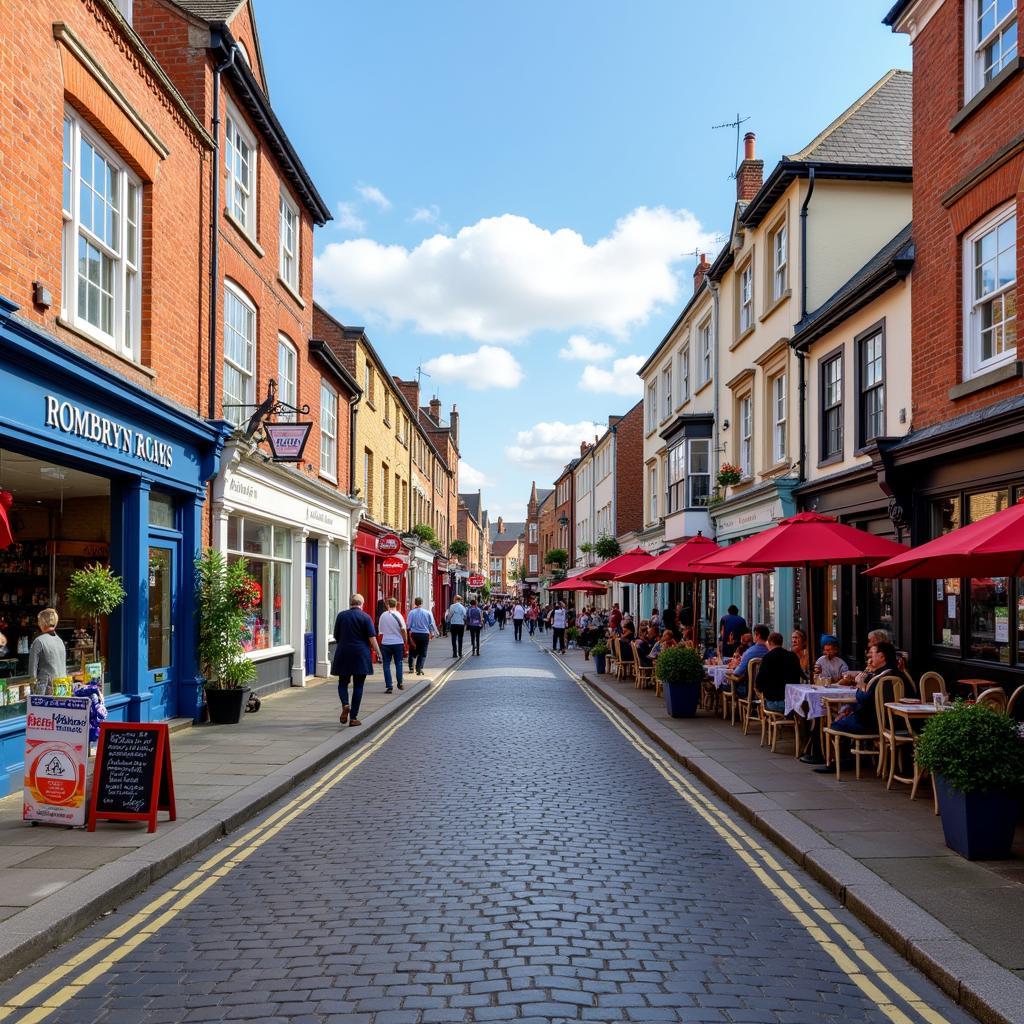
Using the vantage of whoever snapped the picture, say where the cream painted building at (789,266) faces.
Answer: facing to the left of the viewer

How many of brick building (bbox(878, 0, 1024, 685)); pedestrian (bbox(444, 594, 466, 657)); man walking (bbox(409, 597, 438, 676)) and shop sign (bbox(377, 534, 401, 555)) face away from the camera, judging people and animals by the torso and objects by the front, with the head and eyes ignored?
2

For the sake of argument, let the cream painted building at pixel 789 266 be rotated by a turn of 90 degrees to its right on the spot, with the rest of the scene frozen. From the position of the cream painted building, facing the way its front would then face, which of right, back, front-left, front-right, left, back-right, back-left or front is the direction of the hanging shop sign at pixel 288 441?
back-left

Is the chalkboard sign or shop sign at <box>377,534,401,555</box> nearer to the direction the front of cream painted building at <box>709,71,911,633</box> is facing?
the shop sign

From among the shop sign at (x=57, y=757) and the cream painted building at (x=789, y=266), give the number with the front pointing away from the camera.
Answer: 0

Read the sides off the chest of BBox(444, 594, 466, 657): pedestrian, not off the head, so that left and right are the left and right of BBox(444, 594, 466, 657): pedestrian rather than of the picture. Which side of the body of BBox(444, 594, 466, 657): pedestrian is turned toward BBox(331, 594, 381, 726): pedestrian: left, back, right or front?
back

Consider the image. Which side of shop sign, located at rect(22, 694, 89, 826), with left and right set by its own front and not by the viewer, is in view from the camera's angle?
front

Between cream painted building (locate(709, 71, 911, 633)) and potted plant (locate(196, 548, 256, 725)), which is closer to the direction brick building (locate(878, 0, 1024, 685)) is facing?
the potted plant

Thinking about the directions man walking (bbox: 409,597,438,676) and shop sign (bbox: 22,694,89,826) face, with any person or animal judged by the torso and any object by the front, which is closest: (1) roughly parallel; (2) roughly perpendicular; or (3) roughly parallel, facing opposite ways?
roughly parallel, facing opposite ways

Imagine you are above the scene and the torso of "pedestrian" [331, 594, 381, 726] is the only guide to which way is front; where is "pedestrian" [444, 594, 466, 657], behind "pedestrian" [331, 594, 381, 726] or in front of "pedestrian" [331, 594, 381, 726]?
in front

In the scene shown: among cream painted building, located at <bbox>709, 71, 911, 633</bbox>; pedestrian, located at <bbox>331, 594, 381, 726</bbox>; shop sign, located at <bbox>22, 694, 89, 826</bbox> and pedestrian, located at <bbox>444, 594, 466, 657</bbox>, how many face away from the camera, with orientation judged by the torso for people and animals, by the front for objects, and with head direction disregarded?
2

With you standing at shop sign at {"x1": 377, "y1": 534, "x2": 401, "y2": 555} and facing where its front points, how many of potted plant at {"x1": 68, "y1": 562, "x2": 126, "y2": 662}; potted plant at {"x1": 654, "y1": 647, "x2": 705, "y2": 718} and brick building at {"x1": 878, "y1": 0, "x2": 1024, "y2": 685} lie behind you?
0

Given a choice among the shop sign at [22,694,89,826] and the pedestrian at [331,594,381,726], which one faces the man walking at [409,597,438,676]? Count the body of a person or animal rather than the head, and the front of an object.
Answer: the pedestrian

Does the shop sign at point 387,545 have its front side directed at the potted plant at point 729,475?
no

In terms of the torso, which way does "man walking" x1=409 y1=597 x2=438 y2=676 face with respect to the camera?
away from the camera

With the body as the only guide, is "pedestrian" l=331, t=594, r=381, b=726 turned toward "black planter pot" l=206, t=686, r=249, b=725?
no
